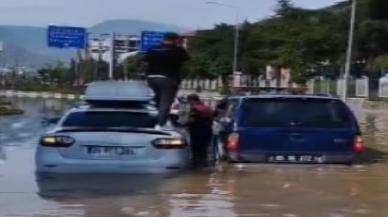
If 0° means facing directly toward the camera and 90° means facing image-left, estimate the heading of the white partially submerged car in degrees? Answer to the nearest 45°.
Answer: approximately 180°

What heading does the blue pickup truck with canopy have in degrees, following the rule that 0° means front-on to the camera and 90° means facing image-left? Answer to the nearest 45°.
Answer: approximately 180°

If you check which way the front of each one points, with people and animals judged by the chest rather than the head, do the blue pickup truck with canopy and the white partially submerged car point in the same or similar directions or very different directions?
same or similar directions

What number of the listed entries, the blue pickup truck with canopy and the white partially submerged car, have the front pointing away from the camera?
2
